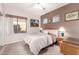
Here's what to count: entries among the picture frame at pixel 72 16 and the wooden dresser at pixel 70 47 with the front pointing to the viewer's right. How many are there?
0

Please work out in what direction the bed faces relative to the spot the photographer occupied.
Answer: facing the viewer and to the left of the viewer

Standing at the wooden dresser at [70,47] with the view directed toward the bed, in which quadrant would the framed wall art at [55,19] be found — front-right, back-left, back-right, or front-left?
front-right

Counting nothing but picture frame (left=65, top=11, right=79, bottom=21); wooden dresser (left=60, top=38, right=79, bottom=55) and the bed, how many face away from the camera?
0

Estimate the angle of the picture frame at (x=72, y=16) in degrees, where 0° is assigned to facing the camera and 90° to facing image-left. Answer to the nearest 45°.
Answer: approximately 45°

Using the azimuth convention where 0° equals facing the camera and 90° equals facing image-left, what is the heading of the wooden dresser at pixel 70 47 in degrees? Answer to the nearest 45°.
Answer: approximately 45°
